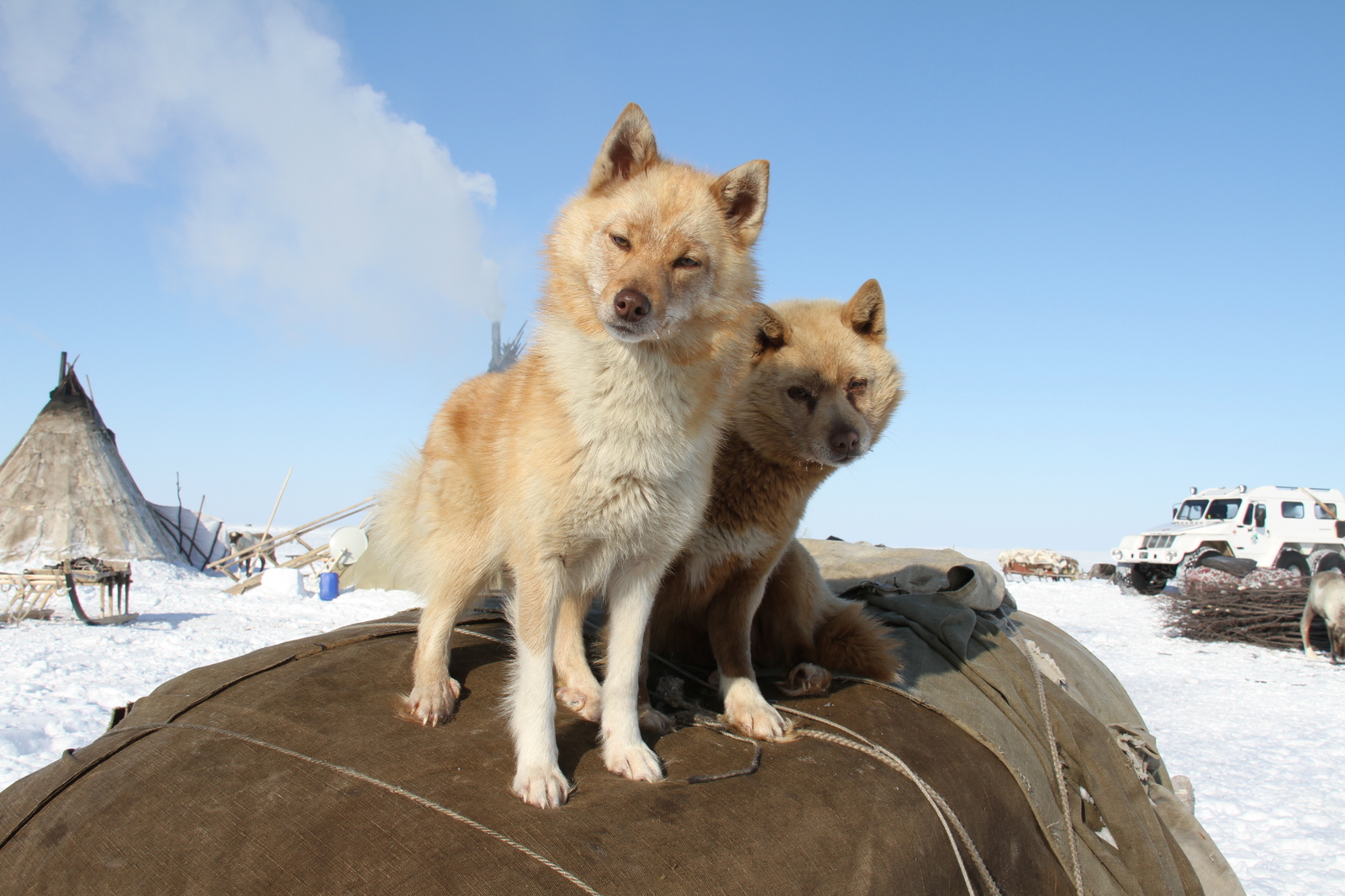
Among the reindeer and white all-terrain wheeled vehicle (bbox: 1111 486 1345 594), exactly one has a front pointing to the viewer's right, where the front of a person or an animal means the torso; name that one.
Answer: the reindeer

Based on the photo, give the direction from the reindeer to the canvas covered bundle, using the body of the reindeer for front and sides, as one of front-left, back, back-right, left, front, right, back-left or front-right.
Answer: right

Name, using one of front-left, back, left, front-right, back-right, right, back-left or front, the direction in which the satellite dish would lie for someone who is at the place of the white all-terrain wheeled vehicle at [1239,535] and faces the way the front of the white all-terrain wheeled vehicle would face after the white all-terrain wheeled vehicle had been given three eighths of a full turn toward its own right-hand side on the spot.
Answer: back-left

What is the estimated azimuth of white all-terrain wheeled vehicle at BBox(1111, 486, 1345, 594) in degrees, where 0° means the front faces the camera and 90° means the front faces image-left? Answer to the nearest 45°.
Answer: approximately 45°

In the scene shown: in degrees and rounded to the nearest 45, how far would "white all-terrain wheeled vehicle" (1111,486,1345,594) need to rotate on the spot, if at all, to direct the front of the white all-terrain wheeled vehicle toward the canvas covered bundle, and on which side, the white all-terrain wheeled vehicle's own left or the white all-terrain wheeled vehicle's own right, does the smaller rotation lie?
approximately 45° to the white all-terrain wheeled vehicle's own left

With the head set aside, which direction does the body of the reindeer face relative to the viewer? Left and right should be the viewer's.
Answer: facing to the right of the viewer

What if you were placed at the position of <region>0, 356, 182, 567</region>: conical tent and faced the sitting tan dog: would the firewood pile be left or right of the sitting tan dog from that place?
left

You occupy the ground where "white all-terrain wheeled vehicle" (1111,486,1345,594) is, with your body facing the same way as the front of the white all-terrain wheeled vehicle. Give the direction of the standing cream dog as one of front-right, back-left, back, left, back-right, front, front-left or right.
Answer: front-left

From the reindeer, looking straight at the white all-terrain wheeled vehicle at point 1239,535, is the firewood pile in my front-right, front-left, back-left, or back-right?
front-left

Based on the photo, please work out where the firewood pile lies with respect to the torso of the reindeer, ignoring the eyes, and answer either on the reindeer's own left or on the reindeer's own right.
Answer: on the reindeer's own left

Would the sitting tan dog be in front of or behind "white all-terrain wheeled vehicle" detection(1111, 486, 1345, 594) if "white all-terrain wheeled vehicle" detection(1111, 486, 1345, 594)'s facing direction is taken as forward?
in front
